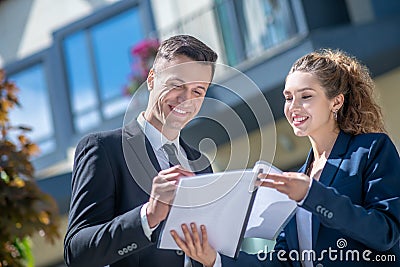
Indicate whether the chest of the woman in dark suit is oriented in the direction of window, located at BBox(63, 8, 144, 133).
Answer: no

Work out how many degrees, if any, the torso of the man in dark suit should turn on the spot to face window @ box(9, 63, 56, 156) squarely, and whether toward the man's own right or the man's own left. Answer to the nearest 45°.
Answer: approximately 135° to the man's own left

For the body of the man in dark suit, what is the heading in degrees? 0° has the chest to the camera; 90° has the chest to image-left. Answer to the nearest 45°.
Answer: approximately 315°

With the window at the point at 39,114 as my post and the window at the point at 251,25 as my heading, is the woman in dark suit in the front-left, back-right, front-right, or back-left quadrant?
front-right

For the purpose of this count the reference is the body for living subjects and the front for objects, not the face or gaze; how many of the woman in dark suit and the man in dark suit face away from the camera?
0

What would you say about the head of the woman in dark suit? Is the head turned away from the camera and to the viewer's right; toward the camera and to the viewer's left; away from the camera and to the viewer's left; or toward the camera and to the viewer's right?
toward the camera and to the viewer's left

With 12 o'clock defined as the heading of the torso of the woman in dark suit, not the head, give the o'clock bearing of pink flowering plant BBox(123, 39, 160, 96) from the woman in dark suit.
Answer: The pink flowering plant is roughly at 4 o'clock from the woman in dark suit.

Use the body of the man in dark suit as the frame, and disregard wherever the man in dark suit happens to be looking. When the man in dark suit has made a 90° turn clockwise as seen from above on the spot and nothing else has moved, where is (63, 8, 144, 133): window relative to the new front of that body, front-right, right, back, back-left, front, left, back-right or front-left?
back-right

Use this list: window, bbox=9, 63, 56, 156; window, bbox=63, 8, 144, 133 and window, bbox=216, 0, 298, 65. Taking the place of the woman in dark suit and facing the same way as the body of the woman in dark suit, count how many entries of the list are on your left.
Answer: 0

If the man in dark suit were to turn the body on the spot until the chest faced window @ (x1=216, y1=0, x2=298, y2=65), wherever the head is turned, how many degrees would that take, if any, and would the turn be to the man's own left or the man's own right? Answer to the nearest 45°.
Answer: approximately 135° to the man's own left

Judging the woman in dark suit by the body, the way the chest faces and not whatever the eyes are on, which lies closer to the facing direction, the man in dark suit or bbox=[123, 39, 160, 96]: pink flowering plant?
the man in dark suit

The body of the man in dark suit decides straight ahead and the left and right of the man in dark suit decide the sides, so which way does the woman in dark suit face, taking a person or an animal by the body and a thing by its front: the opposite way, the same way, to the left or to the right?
to the right

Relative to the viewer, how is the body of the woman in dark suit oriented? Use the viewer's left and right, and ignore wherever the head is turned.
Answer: facing the viewer and to the left of the viewer

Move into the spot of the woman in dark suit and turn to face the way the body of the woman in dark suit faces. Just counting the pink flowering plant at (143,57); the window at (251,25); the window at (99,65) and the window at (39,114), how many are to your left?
0

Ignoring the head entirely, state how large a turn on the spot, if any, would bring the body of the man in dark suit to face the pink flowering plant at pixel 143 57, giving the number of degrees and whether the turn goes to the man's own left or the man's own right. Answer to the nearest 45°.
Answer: approximately 135° to the man's own left

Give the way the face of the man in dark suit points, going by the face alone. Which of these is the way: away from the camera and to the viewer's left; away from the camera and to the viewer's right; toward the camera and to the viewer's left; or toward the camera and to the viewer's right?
toward the camera and to the viewer's right
